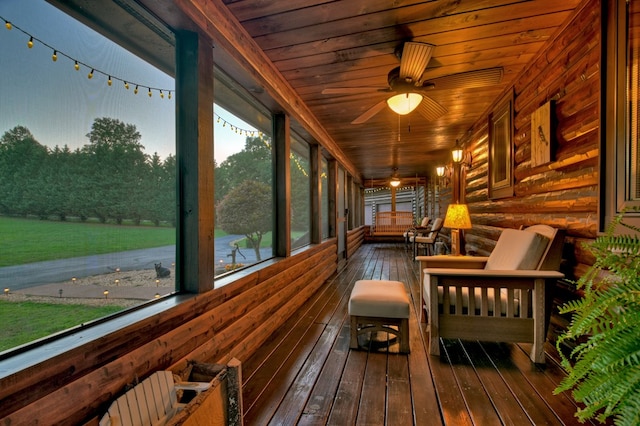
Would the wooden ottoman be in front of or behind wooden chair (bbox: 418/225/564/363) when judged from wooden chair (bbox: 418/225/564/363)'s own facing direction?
in front

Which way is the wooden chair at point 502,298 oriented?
to the viewer's left

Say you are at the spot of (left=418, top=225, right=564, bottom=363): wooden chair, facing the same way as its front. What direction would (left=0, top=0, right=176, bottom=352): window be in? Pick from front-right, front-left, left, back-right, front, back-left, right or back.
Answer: front-left

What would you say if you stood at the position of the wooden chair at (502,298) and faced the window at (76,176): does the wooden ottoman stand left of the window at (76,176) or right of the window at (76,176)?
right

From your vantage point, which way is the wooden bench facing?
toward the camera

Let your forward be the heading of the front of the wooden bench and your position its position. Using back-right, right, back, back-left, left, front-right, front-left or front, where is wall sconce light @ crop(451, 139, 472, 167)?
front

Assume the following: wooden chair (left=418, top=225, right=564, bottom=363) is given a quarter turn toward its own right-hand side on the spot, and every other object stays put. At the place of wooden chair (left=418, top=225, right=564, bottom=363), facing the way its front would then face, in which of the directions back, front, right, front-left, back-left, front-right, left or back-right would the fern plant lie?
back

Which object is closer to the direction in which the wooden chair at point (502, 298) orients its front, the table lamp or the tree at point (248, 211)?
the tree

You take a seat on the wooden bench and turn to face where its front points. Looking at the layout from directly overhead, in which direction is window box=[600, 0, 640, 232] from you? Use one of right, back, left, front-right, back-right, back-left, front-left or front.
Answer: front

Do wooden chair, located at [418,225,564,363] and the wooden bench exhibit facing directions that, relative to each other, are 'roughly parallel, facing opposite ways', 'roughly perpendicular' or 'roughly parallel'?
roughly perpendicular

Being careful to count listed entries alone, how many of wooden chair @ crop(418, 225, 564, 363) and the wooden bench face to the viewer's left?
1

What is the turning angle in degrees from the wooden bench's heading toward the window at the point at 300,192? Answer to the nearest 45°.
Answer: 0° — it already faces it

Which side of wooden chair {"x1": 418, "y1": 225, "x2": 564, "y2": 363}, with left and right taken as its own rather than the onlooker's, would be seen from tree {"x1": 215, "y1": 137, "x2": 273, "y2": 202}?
right
